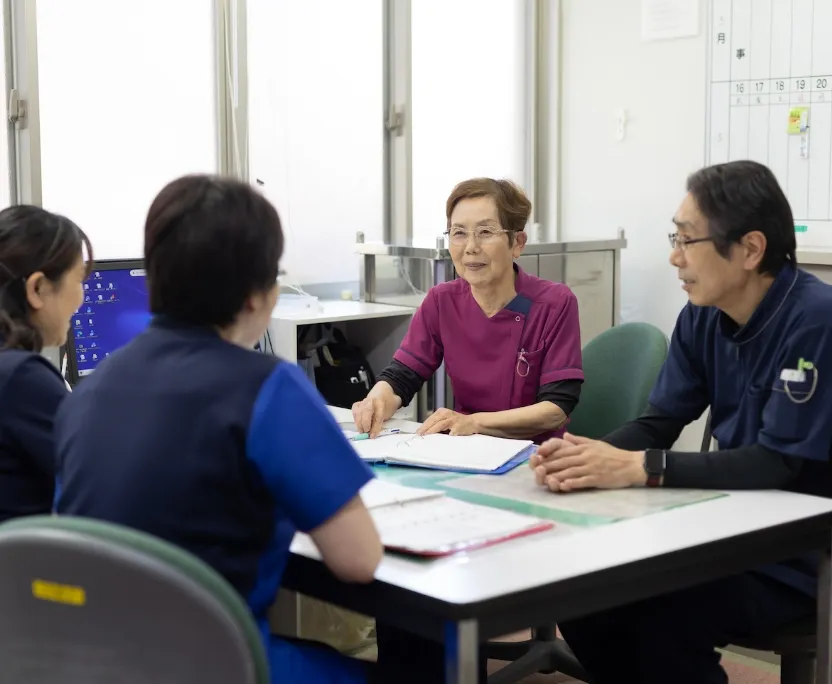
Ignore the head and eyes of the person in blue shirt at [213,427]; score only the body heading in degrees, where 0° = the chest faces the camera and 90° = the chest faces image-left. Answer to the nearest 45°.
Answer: approximately 225°

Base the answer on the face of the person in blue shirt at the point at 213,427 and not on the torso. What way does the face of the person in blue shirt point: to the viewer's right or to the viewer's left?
to the viewer's right

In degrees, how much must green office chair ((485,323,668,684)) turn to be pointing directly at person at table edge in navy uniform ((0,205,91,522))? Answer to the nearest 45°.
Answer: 0° — it already faces them

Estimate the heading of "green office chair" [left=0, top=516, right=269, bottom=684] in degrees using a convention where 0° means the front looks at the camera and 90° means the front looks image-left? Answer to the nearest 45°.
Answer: approximately 225°

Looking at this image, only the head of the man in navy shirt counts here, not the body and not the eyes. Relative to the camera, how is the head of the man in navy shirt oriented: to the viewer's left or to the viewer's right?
to the viewer's left

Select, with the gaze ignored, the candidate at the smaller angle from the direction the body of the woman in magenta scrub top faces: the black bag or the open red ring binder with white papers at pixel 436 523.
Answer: the open red ring binder with white papers

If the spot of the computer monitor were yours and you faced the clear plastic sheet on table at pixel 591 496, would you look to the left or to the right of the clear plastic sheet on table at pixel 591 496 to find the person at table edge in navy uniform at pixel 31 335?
right

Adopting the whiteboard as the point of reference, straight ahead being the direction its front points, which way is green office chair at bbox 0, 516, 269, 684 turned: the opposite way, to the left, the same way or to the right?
the opposite way

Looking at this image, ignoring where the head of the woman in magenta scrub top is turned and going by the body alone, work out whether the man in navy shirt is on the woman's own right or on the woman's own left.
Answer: on the woman's own left

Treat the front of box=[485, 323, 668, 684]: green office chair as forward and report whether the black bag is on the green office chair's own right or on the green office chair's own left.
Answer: on the green office chair's own right
